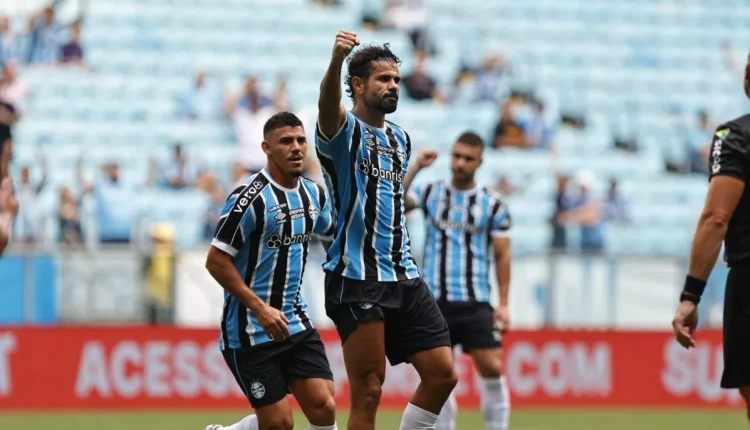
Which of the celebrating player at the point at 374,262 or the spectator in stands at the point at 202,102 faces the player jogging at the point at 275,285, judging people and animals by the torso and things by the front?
the spectator in stands

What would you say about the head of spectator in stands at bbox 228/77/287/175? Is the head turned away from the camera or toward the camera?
toward the camera

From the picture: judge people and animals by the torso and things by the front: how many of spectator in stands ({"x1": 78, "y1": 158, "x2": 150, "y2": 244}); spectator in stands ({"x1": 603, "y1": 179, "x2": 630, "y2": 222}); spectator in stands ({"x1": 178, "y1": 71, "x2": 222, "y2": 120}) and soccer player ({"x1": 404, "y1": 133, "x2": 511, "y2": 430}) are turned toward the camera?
4

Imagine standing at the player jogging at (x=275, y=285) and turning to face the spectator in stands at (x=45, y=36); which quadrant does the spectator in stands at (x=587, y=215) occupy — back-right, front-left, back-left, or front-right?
front-right

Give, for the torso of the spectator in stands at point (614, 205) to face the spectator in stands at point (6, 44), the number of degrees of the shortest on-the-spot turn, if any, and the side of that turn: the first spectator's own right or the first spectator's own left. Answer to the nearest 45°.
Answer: approximately 90° to the first spectator's own right

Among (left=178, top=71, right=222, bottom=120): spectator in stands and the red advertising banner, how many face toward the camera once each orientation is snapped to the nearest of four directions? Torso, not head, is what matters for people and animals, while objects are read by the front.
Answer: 2

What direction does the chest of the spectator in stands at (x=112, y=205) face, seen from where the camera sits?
toward the camera

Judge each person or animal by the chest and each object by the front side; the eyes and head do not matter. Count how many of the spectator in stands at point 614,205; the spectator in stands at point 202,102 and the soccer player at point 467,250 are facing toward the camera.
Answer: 3

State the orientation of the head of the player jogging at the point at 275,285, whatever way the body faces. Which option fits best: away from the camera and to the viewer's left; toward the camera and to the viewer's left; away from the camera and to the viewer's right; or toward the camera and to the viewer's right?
toward the camera and to the viewer's right

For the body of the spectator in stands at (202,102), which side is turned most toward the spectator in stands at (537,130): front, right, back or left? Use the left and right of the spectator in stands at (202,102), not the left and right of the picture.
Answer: left

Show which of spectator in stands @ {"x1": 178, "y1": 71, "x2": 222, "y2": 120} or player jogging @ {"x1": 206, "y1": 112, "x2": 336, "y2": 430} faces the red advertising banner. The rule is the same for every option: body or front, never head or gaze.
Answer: the spectator in stands

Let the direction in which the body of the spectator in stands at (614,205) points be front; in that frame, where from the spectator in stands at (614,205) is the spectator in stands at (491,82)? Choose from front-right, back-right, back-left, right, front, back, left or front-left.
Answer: back-right

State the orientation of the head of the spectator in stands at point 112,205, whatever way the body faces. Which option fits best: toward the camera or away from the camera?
toward the camera

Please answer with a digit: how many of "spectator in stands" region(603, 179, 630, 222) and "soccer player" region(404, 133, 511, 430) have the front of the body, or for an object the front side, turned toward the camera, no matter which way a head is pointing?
2

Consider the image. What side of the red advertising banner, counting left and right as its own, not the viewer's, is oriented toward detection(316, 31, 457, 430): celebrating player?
front

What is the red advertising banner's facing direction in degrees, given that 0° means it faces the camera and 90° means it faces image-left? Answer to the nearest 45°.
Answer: approximately 0°

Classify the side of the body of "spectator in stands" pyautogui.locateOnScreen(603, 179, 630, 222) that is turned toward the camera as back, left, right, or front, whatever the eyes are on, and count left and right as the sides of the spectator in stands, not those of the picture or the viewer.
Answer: front
